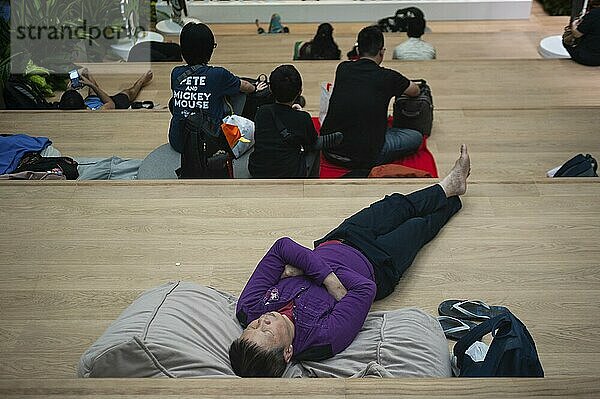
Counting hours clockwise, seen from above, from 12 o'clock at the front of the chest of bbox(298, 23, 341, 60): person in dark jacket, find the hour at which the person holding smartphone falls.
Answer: The person holding smartphone is roughly at 8 o'clock from the person in dark jacket.

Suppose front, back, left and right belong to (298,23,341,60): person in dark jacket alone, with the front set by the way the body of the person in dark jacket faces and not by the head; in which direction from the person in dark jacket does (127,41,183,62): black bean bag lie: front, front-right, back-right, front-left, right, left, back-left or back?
left

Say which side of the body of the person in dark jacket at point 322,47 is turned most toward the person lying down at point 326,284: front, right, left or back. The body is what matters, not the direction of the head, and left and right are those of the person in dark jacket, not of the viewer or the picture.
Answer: back

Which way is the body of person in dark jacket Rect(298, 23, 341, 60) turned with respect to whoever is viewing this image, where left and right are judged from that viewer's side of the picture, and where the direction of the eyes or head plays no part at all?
facing away from the viewer

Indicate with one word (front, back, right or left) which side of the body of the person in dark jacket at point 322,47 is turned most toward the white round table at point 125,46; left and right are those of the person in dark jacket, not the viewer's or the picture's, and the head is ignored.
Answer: left

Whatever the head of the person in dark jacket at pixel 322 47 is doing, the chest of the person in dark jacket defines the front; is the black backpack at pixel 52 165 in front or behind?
behind

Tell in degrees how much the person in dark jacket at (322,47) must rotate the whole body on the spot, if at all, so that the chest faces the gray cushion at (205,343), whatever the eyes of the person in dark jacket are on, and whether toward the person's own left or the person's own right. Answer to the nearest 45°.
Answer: approximately 180°

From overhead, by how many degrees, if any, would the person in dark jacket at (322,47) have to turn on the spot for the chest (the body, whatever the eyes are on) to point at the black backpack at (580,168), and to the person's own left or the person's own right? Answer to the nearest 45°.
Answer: approximately 135° to the person's own right

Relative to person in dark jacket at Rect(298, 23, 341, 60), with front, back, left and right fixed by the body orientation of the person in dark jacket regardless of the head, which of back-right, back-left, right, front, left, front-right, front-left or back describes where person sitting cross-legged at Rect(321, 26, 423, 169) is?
back

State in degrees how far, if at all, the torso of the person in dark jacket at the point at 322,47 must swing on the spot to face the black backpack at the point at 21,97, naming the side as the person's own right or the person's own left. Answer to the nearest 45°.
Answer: approximately 135° to the person's own left

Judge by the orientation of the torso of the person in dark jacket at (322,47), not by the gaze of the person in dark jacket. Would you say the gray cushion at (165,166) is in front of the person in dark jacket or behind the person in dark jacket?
behind

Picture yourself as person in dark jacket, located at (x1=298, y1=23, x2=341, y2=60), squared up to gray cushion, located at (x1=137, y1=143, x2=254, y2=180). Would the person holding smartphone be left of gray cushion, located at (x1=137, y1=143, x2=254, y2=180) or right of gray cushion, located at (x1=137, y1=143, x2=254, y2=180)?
right
